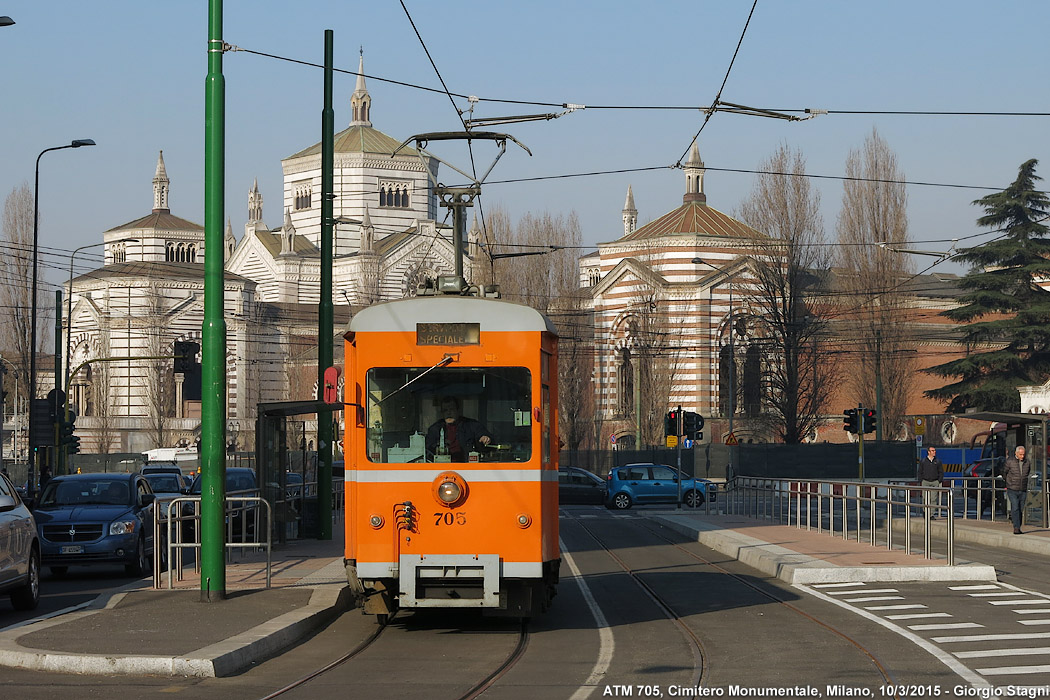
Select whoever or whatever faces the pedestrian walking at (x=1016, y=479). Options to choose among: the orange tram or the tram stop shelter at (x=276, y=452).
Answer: the tram stop shelter

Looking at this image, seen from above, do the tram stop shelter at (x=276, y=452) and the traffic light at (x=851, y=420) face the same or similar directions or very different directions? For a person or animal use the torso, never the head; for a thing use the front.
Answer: very different directions

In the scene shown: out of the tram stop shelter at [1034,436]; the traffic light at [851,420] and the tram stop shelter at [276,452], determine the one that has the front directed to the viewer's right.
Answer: the tram stop shelter at [276,452]

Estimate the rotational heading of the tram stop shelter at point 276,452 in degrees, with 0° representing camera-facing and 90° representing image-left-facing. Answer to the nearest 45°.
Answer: approximately 270°

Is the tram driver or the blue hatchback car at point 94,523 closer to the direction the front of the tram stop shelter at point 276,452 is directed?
the tram driver

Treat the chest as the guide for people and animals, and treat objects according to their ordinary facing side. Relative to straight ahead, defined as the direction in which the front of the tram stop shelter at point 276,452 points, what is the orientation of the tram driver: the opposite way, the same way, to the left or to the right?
to the right

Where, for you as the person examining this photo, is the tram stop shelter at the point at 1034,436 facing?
facing to the left of the viewer
